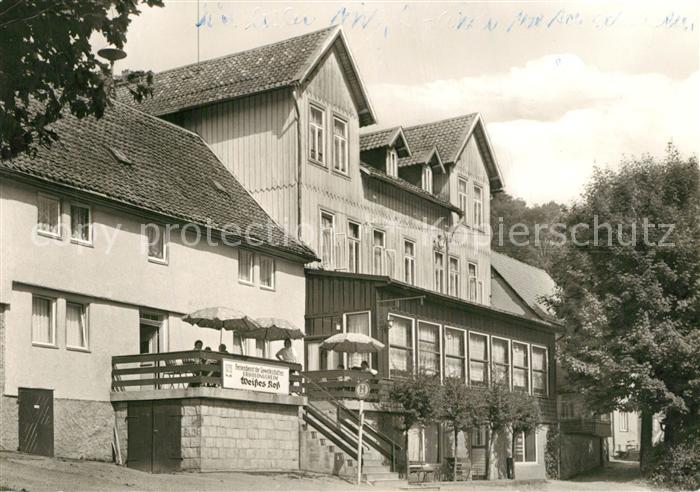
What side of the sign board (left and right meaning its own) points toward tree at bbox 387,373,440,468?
left

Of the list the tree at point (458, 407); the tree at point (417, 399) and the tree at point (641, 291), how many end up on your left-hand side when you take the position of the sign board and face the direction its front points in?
3

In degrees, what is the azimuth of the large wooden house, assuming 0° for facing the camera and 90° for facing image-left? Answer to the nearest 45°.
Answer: approximately 315°

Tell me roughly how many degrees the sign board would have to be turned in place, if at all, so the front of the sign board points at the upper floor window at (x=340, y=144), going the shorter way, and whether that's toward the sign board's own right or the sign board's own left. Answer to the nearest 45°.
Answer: approximately 135° to the sign board's own left

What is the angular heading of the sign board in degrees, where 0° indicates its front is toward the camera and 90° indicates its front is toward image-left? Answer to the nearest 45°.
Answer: approximately 315°

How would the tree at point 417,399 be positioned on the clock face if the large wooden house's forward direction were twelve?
The tree is roughly at 1 o'clock from the large wooden house.

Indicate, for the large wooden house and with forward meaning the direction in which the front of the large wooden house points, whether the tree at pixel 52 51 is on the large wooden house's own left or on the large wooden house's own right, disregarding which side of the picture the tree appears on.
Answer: on the large wooden house's own right

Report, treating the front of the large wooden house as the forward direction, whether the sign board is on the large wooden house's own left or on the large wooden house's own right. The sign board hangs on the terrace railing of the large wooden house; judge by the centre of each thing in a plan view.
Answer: on the large wooden house's own right
